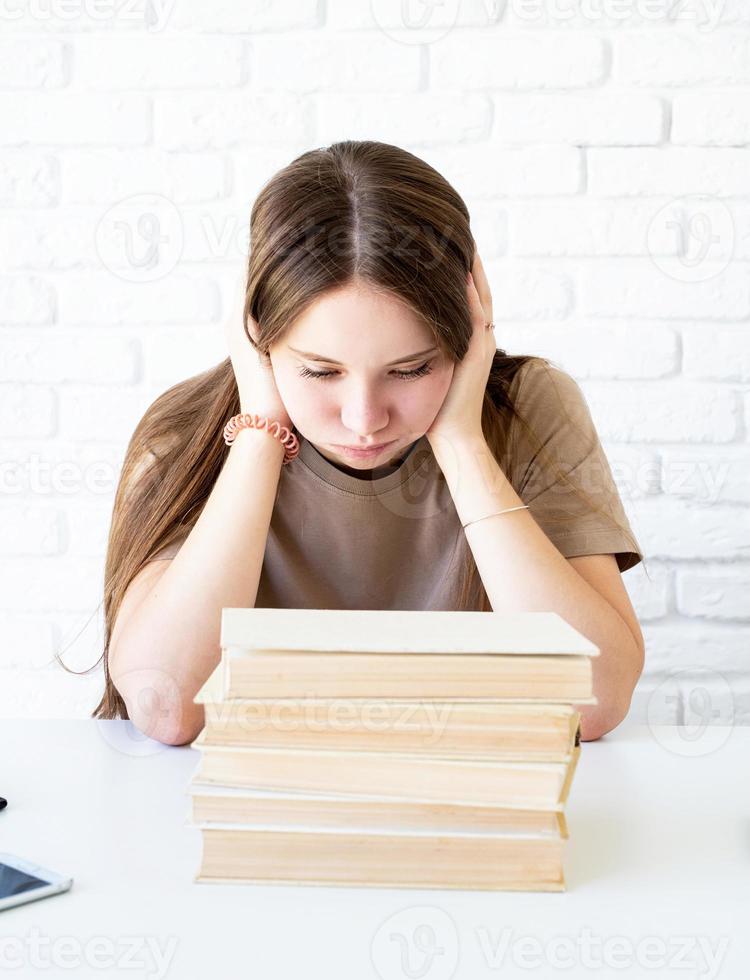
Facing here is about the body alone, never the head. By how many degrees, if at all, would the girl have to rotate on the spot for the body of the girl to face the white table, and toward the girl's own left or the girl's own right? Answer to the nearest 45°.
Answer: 0° — they already face it

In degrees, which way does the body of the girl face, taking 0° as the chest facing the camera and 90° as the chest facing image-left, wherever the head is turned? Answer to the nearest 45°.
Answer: approximately 0°

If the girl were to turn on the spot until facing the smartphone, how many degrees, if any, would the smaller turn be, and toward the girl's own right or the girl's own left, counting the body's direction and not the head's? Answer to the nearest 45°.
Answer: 0° — they already face it
